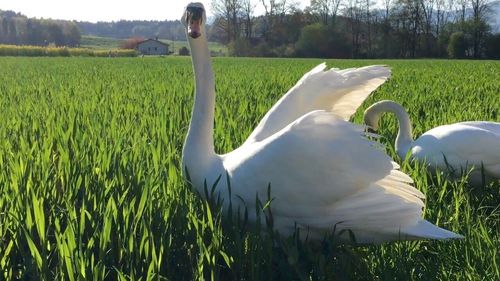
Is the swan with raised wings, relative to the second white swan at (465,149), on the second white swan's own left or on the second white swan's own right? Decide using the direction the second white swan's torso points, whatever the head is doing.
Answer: on the second white swan's own left

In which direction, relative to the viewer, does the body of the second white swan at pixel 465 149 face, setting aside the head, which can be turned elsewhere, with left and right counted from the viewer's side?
facing to the left of the viewer
